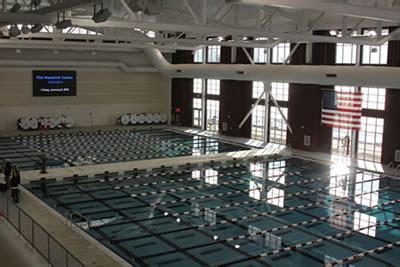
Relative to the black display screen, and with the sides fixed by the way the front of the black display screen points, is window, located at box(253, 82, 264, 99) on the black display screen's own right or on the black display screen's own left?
on the black display screen's own left

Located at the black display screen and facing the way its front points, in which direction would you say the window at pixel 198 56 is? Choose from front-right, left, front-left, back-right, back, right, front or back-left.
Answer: left

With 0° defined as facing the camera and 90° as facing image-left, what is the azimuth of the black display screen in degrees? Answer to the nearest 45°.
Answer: approximately 0°

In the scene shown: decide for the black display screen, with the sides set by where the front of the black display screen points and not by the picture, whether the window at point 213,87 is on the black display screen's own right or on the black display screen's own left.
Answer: on the black display screen's own left

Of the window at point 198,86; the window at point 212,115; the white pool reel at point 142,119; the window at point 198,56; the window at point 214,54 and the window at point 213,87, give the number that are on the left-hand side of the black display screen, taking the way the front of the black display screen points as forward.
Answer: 6

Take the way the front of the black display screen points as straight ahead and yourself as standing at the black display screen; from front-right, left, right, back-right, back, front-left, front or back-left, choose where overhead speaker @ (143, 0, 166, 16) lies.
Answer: front

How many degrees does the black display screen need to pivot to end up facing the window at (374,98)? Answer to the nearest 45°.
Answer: approximately 45° to its left

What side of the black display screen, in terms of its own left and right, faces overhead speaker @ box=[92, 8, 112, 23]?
front

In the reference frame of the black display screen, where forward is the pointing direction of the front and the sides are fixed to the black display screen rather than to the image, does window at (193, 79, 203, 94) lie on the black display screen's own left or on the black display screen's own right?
on the black display screen's own left

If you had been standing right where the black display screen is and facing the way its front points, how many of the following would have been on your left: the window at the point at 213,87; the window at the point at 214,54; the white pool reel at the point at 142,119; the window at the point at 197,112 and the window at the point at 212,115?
5

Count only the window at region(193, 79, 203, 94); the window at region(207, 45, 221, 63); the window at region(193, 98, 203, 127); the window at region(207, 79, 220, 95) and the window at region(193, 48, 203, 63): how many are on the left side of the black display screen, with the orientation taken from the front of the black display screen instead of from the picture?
5

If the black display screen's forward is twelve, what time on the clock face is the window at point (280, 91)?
The window is roughly at 10 o'clock from the black display screen.

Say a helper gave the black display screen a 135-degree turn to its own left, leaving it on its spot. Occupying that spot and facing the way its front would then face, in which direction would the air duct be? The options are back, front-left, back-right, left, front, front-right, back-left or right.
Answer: right

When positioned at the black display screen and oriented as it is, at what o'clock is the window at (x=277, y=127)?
The window is roughly at 10 o'clock from the black display screen.

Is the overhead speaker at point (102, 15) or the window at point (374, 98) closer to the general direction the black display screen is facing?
the overhead speaker

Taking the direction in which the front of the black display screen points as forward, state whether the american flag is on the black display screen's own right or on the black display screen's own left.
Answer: on the black display screen's own left
